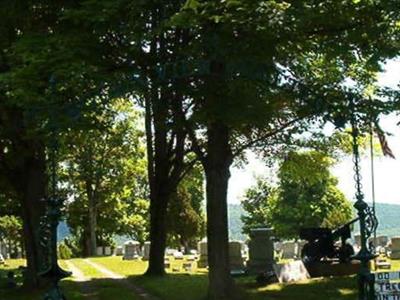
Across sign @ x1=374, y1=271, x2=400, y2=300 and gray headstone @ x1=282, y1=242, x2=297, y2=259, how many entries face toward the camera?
2

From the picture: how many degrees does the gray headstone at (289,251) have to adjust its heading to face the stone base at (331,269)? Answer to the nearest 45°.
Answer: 0° — it already faces it

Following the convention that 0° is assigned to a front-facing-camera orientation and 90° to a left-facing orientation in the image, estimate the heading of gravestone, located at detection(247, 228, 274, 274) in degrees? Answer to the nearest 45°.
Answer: approximately 0°

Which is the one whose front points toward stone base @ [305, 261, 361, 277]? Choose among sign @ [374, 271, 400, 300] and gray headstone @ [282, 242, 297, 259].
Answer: the gray headstone

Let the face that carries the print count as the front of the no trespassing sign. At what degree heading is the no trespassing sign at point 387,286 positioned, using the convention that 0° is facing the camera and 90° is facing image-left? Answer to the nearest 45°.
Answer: approximately 0°
